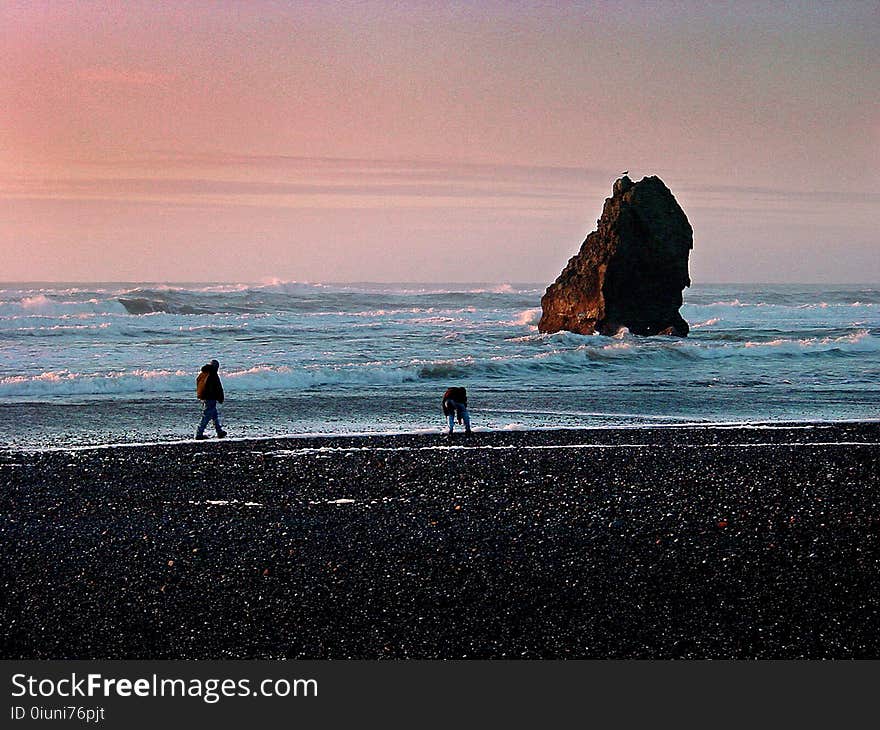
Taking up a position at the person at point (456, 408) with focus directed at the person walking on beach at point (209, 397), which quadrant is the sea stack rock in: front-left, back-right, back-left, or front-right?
back-right

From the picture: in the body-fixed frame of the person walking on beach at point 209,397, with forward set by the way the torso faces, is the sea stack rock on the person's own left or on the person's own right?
on the person's own left

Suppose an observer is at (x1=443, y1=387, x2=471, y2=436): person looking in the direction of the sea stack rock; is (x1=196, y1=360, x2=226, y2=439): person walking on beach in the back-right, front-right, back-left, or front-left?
back-left

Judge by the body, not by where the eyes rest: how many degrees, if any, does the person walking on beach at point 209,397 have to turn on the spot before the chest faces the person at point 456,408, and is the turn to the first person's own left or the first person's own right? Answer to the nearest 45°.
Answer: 0° — they already face them

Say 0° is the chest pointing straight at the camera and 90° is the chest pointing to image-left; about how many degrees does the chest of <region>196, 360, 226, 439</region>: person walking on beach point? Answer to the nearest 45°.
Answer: approximately 270°
